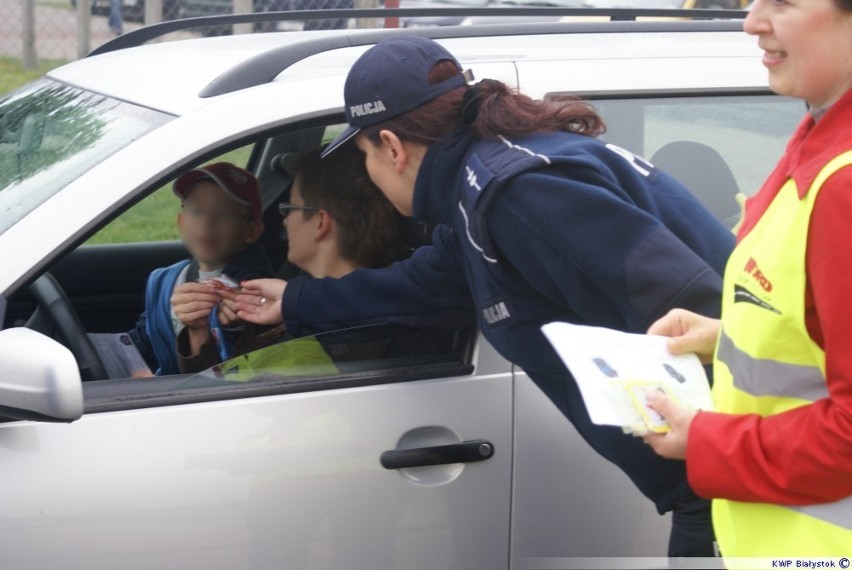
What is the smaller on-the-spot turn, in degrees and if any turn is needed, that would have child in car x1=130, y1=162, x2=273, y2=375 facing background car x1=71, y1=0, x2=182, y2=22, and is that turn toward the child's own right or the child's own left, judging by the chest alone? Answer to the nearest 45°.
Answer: approximately 180°

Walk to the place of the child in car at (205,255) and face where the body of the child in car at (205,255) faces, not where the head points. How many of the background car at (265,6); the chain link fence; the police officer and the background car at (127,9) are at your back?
3

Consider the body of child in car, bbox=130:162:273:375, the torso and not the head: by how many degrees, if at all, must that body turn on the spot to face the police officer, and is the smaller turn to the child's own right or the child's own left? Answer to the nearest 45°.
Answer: approximately 45° to the child's own left

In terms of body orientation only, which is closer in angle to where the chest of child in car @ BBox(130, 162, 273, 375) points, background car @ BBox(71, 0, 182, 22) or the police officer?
the police officer

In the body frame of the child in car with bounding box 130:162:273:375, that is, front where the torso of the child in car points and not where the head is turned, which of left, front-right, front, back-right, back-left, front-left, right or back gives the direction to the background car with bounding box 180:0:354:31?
back

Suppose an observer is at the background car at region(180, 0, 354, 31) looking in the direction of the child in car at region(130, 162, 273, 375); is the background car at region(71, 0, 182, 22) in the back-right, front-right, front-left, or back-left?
back-right

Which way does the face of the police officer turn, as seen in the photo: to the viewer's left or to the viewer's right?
to the viewer's left

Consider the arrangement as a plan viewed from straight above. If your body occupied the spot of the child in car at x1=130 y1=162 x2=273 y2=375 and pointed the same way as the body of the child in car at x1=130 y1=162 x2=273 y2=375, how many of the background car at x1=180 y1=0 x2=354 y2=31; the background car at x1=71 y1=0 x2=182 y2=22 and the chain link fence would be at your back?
3

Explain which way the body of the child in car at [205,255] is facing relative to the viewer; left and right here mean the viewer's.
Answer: facing the viewer

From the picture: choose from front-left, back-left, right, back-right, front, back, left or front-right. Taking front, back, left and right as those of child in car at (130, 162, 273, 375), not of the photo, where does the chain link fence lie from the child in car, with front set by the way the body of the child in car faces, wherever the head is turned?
back
